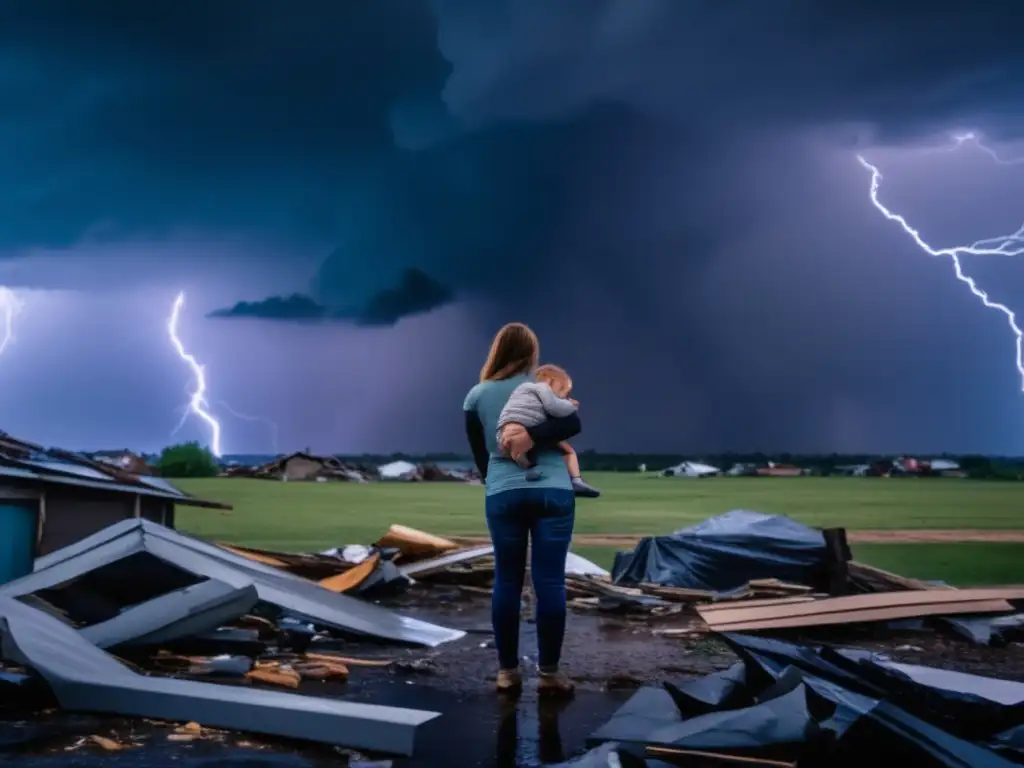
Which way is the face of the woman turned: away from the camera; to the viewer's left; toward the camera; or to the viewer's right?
away from the camera

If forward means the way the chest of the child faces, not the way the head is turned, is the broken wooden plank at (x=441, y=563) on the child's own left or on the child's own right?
on the child's own left

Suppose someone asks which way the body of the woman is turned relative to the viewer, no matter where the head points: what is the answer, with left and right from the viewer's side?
facing away from the viewer

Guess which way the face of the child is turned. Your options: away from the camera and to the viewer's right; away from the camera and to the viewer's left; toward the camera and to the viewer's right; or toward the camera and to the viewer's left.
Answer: toward the camera and to the viewer's right

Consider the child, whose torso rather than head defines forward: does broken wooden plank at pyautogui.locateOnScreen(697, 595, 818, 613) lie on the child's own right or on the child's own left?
on the child's own left

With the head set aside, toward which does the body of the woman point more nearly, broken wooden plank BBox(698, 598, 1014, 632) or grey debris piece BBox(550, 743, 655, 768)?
the broken wooden plank

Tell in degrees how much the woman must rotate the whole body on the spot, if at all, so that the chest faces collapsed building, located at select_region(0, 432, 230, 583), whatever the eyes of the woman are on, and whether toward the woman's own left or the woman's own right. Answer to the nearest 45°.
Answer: approximately 45° to the woman's own left

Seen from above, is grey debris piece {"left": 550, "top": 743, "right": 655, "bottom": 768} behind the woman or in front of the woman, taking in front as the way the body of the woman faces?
behind

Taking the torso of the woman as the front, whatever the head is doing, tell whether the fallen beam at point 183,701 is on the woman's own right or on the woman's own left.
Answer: on the woman's own left
